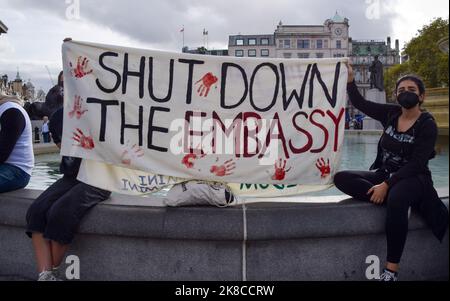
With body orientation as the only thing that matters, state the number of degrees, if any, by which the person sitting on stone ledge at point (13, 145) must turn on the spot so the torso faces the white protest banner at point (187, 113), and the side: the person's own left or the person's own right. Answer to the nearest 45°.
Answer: approximately 135° to the person's own left

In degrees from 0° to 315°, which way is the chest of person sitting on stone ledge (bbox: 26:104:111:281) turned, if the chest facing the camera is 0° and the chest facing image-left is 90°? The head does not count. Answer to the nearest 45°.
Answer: approximately 45°

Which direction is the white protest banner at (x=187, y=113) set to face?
toward the camera

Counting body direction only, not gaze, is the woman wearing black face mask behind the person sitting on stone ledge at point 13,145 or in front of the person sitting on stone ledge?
behind
